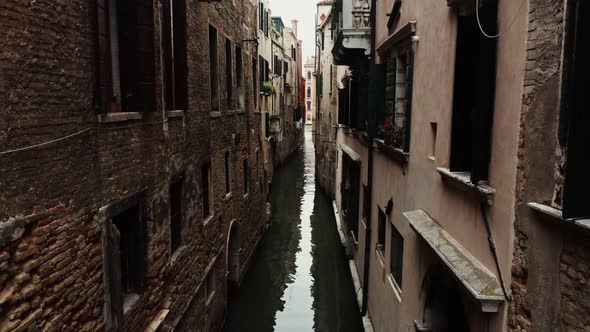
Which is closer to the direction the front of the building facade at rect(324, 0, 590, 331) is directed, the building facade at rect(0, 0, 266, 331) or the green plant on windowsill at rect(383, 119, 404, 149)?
the building facade

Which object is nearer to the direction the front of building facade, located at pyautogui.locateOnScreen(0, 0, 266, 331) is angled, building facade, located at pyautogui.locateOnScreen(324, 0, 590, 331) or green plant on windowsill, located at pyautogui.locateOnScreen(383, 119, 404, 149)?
the building facade

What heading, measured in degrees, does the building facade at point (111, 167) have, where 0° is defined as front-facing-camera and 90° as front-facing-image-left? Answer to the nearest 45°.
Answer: approximately 315°

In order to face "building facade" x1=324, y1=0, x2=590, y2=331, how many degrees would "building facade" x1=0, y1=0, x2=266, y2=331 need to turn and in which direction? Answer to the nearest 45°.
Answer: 0° — it already faces it

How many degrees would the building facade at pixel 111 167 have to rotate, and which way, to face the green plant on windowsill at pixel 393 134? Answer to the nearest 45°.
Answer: approximately 45° to its left

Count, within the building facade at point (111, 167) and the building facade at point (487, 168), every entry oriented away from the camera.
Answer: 0

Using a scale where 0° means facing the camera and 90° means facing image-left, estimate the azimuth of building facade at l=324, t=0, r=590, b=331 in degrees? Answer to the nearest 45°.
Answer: approximately 45°
